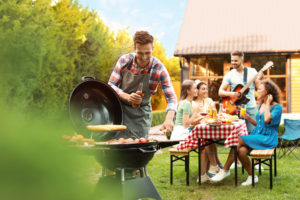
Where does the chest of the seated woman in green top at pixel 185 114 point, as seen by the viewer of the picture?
to the viewer's right

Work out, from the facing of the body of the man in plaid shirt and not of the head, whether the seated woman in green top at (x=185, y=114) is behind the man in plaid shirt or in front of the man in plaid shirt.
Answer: behind

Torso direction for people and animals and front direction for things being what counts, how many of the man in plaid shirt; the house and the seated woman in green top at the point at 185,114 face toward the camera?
2

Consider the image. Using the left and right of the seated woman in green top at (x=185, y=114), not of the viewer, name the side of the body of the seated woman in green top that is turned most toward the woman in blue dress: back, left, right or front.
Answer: front

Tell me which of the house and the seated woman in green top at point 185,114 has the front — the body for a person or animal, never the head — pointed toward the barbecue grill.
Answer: the house

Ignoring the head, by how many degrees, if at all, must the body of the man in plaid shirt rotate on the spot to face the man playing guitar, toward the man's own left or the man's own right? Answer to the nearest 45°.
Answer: approximately 135° to the man's own left

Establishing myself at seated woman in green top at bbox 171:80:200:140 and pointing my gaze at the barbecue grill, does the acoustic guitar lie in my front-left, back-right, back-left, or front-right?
back-left

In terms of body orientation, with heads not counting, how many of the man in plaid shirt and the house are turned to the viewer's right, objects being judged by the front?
0

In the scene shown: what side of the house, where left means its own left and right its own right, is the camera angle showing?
front

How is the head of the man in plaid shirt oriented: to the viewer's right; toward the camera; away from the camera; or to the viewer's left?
toward the camera

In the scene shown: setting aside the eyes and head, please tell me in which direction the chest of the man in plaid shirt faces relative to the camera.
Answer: toward the camera

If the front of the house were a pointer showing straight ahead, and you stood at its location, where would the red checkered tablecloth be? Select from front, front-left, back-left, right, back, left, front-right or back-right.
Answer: front

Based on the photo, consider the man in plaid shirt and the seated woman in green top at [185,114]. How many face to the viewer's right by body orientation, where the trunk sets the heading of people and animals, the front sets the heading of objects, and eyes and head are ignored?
1

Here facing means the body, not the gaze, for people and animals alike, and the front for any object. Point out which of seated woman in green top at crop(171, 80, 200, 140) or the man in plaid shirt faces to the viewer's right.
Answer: the seated woman in green top

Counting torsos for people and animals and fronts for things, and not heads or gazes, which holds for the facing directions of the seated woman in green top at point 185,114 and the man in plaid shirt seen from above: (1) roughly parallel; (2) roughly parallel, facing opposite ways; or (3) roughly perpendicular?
roughly perpendicular

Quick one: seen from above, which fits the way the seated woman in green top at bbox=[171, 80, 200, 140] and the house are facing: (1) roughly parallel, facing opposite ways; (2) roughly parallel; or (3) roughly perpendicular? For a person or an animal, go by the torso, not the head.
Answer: roughly perpendicular

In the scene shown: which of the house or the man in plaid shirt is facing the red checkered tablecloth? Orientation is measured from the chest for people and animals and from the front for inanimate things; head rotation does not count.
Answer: the house

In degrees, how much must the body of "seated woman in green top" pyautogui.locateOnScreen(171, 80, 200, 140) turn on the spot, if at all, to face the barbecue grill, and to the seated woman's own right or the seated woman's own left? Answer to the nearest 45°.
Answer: approximately 90° to the seated woman's own right

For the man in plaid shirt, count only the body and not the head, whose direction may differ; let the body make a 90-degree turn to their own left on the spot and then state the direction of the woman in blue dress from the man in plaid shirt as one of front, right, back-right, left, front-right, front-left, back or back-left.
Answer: front-left

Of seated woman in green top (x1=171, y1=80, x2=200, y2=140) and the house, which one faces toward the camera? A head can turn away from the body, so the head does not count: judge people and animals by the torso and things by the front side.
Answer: the house
